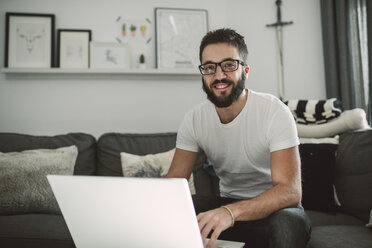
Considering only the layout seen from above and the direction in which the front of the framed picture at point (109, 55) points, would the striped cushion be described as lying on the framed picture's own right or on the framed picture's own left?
on the framed picture's own left

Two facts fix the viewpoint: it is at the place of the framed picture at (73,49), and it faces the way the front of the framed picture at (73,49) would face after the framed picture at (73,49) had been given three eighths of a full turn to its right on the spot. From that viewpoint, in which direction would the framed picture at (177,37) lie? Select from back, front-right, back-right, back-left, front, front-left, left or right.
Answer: back-right

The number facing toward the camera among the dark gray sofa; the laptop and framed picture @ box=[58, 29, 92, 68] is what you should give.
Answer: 2

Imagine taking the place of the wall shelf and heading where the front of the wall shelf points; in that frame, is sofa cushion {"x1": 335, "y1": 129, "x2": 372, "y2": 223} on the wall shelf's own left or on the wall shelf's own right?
on the wall shelf's own left

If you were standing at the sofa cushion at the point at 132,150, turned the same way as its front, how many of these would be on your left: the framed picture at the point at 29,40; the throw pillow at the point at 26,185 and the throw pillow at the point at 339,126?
1

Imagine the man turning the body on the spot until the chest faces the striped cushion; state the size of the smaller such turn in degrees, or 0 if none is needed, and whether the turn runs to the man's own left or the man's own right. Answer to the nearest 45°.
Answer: approximately 180°

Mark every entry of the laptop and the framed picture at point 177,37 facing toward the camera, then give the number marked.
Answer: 1

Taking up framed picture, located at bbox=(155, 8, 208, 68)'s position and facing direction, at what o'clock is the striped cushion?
The striped cushion is roughly at 10 o'clock from the framed picture.

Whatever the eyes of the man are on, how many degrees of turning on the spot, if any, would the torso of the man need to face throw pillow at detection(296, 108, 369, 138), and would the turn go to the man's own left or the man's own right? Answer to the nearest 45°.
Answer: approximately 180°

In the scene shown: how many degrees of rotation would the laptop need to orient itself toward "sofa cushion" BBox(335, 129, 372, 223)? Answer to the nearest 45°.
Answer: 0° — it already faces it

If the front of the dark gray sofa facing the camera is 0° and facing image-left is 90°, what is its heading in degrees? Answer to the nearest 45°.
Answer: approximately 0°

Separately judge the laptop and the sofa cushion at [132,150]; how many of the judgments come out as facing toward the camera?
1

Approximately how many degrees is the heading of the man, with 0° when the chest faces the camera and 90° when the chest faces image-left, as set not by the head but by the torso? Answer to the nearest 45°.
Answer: approximately 45°
